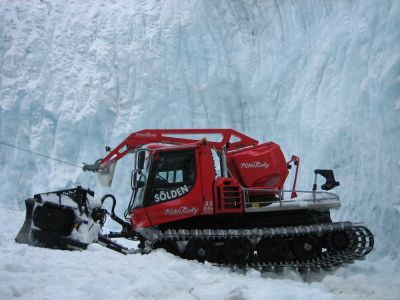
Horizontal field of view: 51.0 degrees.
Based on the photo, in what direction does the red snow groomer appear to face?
to the viewer's left
